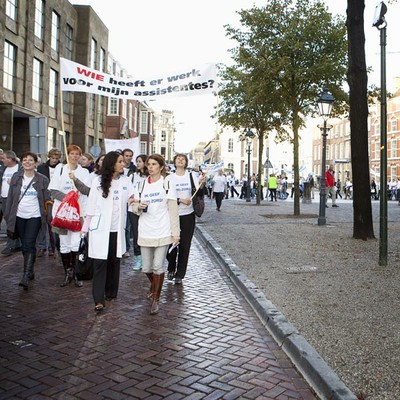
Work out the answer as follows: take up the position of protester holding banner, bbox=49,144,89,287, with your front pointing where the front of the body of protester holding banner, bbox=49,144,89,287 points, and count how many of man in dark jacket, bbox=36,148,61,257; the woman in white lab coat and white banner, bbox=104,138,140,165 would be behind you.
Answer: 2

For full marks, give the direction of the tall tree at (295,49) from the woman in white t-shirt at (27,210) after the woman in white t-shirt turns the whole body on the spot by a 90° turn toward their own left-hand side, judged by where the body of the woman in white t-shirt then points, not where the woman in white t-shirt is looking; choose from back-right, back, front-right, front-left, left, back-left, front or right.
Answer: front-left

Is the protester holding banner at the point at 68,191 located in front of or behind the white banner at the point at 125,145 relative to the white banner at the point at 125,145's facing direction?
in front

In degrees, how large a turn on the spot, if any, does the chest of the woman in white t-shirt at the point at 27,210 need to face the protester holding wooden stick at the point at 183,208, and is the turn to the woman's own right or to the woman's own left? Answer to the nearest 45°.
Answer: approximately 90° to the woman's own left

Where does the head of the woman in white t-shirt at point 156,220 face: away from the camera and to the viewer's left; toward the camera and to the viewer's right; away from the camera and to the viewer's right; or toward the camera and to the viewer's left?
toward the camera and to the viewer's left

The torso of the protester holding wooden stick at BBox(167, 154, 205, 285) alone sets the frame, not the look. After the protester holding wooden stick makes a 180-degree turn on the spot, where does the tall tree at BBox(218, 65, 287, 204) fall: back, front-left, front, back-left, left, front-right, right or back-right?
front

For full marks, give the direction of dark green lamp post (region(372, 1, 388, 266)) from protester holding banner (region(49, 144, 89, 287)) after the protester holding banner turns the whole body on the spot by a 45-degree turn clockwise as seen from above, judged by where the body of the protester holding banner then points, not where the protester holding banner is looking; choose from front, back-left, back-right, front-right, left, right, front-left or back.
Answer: back-left

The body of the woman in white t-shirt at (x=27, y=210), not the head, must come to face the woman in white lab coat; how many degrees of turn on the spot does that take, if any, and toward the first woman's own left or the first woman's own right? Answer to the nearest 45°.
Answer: approximately 45° to the first woman's own left

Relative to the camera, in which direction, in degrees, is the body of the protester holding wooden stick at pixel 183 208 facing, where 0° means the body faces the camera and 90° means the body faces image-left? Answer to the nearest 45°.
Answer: approximately 0°
